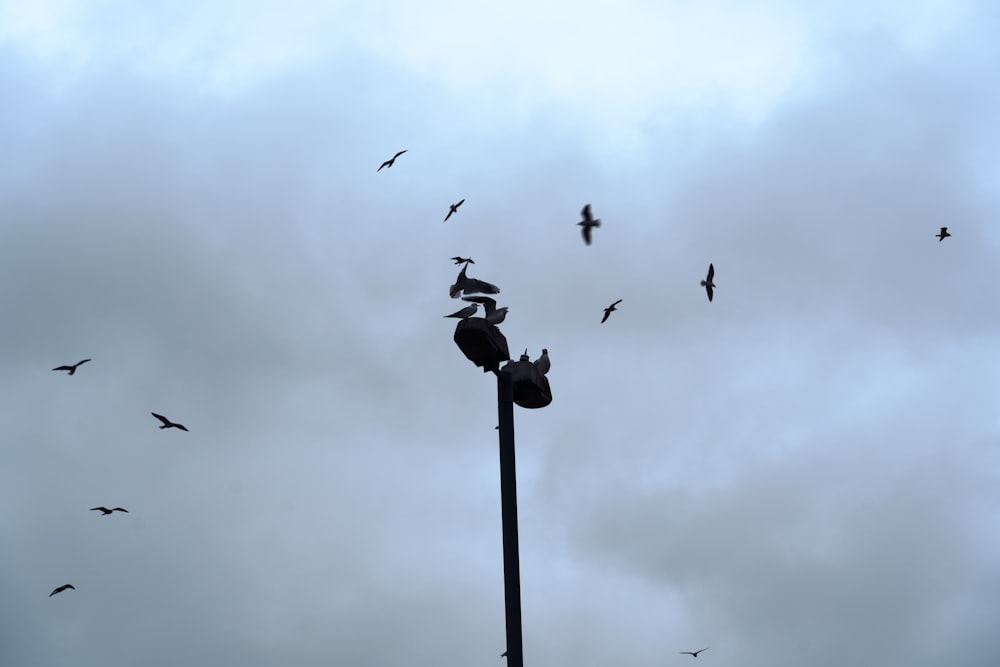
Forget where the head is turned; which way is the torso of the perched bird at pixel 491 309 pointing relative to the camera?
to the viewer's right

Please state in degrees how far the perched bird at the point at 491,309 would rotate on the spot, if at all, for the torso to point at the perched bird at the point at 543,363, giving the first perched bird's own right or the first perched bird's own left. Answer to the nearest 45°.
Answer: approximately 45° to the first perched bird's own left
